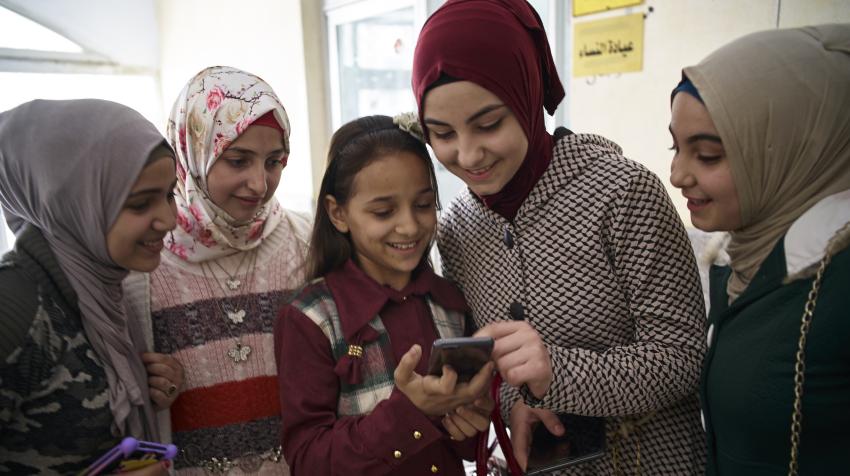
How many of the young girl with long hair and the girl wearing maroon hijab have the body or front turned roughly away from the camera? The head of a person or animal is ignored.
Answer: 0

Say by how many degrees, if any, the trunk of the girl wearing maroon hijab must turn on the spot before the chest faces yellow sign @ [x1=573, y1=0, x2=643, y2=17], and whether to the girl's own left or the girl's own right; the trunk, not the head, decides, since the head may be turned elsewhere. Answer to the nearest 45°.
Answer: approximately 135° to the girl's own right

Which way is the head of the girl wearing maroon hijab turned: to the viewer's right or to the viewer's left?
to the viewer's left

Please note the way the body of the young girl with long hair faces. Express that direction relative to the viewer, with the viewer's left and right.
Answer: facing the viewer and to the right of the viewer

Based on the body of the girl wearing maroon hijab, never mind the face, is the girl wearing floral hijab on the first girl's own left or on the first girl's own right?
on the first girl's own right

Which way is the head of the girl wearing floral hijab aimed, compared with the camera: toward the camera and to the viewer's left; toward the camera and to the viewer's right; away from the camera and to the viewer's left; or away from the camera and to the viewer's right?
toward the camera and to the viewer's right

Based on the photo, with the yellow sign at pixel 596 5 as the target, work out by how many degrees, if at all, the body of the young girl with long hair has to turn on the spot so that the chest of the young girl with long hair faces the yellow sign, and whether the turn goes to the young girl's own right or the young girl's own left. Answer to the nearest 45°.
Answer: approximately 90° to the young girl's own left

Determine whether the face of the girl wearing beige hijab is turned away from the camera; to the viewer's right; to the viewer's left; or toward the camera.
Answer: to the viewer's left

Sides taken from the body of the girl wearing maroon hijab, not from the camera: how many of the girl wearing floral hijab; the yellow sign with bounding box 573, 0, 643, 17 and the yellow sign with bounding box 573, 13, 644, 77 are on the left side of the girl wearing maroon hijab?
0
